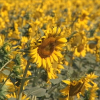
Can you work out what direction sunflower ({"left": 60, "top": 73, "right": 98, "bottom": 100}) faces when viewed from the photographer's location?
facing the viewer and to the left of the viewer
